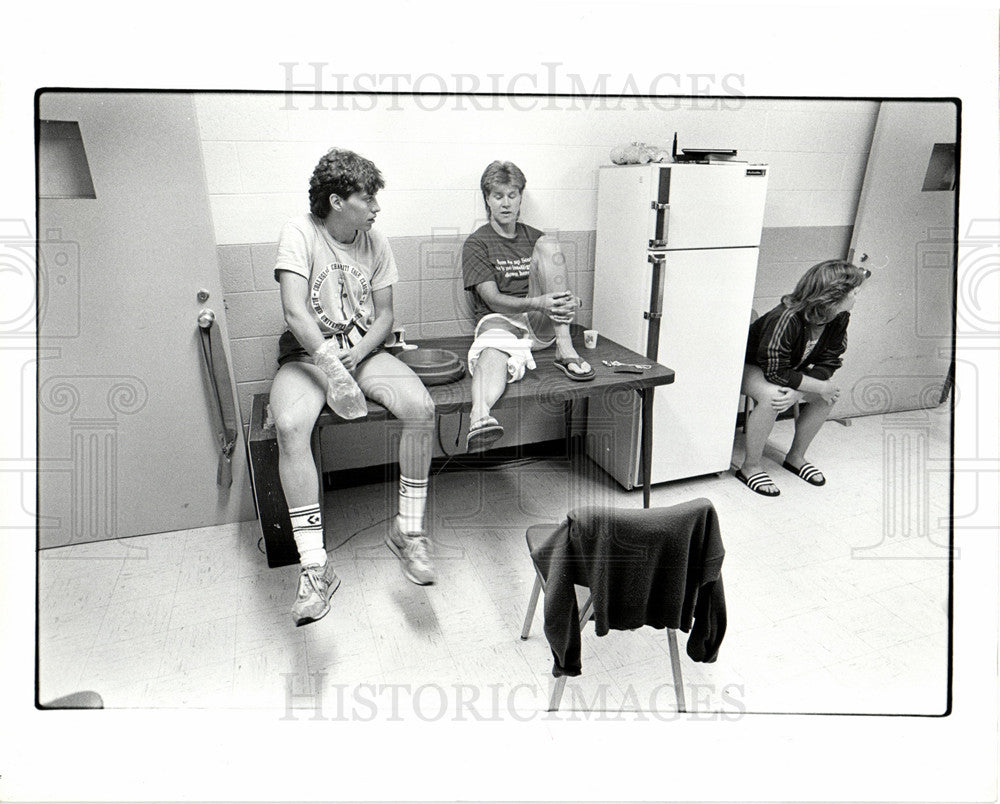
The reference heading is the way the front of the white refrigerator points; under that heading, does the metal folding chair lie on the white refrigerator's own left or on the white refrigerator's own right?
on the white refrigerator's own right

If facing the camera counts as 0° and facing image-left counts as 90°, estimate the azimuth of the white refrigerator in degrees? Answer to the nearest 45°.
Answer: approximately 315°

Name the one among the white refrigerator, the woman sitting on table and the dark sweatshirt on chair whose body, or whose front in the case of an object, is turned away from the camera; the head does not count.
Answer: the dark sweatshirt on chair

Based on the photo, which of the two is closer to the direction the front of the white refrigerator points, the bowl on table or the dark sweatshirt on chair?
the dark sweatshirt on chair
